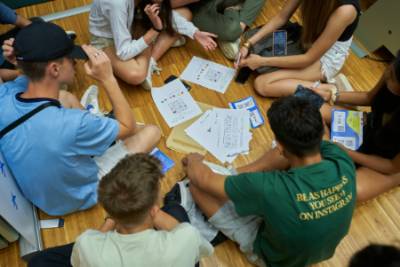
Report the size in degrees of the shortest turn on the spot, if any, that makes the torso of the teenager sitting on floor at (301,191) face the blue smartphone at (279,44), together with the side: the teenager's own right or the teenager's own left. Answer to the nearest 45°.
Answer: approximately 45° to the teenager's own right

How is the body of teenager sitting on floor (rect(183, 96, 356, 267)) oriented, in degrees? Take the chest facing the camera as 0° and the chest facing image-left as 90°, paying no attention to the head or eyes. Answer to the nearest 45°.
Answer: approximately 135°

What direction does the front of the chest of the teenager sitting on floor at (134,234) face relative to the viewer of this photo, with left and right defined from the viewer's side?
facing away from the viewer

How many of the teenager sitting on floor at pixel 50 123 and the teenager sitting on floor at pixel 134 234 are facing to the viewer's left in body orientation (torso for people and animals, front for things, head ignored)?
0

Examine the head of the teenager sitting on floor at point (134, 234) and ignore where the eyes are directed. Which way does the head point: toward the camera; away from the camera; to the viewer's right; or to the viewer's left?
away from the camera

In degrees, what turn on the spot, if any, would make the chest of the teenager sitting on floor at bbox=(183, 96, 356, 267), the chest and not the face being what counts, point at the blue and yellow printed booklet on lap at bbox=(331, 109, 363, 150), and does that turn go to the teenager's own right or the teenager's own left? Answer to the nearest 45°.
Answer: approximately 45° to the teenager's own right

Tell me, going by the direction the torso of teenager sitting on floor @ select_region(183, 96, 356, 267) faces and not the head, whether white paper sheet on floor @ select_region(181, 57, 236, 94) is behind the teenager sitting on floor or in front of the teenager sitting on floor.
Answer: in front

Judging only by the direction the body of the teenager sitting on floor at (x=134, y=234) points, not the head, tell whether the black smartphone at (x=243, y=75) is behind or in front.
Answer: in front

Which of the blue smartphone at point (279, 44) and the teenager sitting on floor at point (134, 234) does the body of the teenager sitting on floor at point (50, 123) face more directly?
the blue smartphone

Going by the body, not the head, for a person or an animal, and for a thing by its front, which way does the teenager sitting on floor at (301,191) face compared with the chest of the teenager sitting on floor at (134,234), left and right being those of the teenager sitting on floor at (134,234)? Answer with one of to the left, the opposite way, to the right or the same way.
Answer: the same way

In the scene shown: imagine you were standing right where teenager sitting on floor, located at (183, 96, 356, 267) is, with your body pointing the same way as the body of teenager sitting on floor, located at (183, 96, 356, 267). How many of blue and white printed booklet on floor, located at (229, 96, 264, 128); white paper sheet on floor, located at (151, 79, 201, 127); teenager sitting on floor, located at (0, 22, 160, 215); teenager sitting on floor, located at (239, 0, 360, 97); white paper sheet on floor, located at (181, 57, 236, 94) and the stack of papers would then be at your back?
0

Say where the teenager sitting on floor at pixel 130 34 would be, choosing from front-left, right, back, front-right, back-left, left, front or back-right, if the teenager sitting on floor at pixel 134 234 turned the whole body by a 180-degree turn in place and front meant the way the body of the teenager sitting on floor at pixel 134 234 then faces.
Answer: back

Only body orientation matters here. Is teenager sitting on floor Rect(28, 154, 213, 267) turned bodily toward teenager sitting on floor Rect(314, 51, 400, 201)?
no

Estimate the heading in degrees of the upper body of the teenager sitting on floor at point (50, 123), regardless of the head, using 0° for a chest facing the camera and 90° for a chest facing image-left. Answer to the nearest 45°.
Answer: approximately 225°

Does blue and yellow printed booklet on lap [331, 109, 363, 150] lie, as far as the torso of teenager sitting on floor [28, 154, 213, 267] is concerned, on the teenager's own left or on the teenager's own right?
on the teenager's own right

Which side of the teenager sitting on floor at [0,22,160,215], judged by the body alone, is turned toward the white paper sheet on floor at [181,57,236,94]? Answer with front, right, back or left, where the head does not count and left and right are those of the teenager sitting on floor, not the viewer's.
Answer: front
